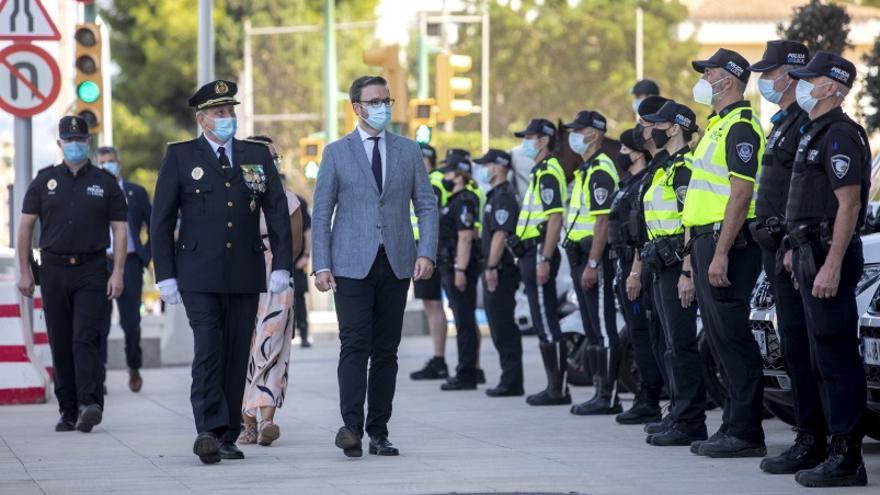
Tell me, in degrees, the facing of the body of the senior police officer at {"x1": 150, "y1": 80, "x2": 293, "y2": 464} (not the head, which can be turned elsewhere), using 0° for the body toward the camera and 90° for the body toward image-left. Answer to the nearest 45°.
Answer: approximately 0°

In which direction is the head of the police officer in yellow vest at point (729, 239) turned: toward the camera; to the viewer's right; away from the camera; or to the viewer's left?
to the viewer's left

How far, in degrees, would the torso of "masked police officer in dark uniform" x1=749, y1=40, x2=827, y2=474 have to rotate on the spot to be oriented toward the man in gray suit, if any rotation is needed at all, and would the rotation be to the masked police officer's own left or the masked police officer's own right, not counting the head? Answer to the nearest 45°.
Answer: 0° — they already face them

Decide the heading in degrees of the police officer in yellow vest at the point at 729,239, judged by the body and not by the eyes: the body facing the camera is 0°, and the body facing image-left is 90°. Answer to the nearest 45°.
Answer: approximately 90°

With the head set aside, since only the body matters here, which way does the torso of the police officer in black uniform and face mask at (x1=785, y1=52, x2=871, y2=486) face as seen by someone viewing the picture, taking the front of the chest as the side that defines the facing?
to the viewer's left

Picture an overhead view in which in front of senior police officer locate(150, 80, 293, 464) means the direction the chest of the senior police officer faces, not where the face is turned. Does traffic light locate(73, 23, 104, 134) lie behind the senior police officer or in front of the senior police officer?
behind
